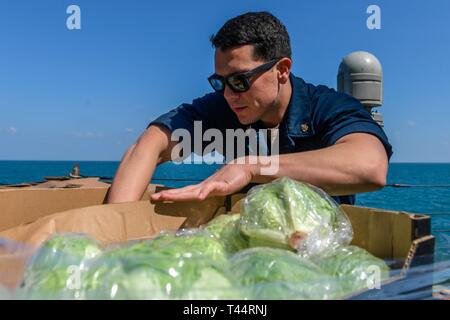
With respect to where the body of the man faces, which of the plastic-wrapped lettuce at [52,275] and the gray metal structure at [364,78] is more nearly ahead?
the plastic-wrapped lettuce

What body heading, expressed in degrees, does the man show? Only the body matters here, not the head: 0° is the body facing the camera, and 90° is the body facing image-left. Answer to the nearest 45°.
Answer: approximately 45°

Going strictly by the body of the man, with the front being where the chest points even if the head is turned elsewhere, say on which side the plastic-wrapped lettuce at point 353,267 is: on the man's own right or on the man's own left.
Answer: on the man's own left

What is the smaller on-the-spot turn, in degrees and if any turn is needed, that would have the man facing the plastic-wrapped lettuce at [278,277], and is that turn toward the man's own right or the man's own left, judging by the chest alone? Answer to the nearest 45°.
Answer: approximately 45° to the man's own left

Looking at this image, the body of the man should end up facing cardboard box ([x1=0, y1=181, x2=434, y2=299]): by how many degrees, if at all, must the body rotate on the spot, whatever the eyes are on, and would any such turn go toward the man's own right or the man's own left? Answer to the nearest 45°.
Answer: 0° — they already face it
